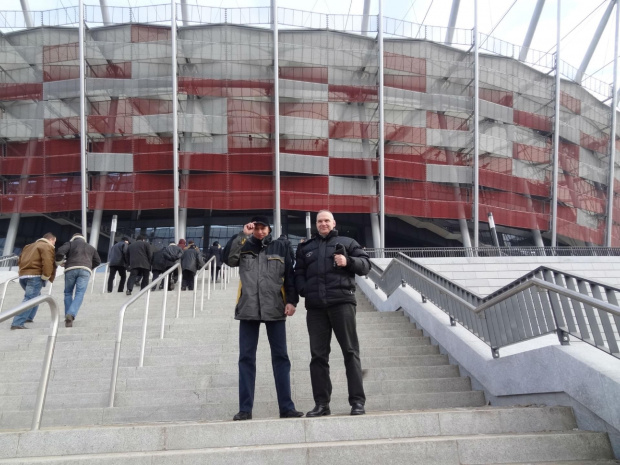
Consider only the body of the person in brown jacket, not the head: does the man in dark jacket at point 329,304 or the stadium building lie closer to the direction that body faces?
the stadium building

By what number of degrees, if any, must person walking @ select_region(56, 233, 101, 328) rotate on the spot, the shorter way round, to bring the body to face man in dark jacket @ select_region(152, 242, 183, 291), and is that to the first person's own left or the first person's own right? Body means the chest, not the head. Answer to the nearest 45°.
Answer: approximately 45° to the first person's own right

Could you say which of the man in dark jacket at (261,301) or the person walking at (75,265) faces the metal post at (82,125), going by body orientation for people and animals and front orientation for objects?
the person walking

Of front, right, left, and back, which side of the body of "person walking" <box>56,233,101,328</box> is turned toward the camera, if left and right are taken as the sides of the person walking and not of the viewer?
back

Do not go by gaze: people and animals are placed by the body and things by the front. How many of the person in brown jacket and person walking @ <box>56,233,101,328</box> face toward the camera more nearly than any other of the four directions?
0

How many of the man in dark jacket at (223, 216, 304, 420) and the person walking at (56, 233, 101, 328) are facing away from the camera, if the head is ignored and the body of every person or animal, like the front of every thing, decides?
1

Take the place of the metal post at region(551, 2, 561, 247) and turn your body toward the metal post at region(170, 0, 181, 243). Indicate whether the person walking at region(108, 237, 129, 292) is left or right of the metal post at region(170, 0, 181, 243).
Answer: left

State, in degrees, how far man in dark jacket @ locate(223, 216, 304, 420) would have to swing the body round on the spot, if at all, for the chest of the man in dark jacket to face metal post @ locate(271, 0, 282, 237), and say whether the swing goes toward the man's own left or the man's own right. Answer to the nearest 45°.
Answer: approximately 180°

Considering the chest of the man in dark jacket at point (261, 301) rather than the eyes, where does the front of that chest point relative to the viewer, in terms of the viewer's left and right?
facing the viewer

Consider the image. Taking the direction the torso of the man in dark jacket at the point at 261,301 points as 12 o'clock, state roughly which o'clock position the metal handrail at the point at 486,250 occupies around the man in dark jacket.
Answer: The metal handrail is roughly at 7 o'clock from the man in dark jacket.

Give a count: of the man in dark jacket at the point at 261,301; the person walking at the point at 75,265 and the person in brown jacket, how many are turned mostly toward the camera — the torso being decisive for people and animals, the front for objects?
1

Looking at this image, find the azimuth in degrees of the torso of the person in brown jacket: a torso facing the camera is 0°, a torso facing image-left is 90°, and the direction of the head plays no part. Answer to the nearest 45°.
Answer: approximately 225°
